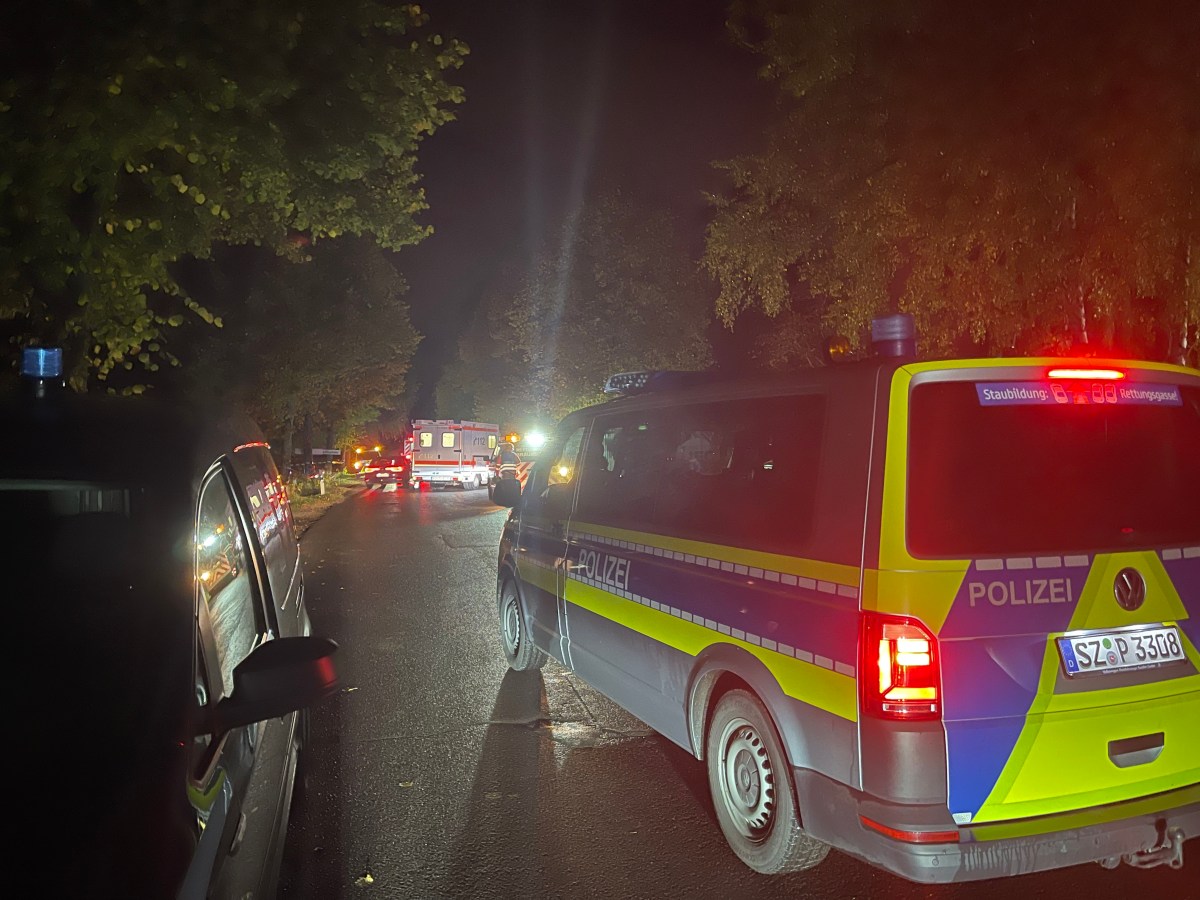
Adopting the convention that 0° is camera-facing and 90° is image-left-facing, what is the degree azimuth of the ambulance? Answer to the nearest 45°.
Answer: approximately 225°

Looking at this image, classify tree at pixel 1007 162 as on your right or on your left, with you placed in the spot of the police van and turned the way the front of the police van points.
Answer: on your right

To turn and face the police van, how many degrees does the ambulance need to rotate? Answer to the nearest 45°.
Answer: approximately 135° to its right

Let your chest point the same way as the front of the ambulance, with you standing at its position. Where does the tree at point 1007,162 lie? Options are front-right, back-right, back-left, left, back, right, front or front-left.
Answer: back-right

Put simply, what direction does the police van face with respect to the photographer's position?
facing away from the viewer and to the left of the viewer
